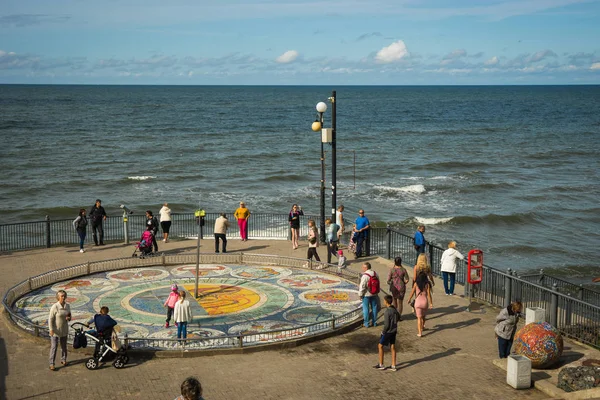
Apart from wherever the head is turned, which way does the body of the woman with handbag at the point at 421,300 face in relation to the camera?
away from the camera

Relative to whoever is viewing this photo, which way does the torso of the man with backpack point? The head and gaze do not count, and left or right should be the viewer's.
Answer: facing away from the viewer and to the left of the viewer

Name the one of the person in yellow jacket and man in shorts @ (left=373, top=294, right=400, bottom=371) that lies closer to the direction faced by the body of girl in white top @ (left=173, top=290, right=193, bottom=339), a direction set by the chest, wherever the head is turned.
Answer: the person in yellow jacket

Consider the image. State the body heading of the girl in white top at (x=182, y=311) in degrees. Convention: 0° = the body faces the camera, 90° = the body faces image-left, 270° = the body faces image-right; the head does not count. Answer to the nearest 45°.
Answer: approximately 180°

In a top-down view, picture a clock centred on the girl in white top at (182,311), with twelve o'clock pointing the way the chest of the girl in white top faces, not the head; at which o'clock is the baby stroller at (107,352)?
The baby stroller is roughly at 8 o'clock from the girl in white top.

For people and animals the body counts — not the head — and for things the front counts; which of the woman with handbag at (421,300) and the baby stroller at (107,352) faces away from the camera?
the woman with handbag
